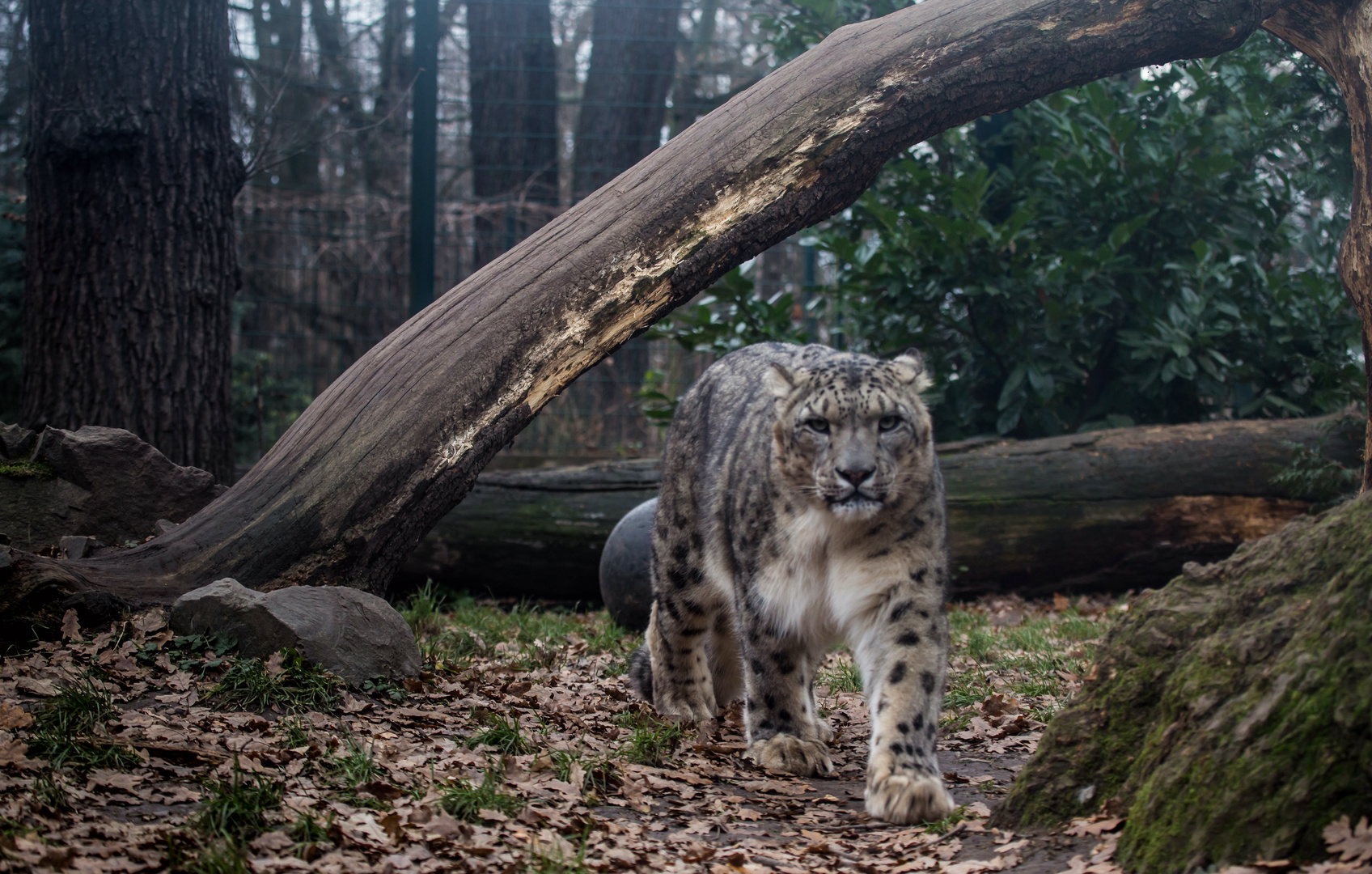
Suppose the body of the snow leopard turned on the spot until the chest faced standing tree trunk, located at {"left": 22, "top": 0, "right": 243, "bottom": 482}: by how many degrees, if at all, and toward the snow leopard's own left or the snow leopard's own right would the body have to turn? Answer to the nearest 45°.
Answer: approximately 180°

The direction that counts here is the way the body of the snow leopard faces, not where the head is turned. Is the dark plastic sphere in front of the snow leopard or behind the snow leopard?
behind

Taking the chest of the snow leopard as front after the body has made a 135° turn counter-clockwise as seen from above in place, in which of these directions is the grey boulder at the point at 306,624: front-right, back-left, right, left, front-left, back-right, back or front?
left

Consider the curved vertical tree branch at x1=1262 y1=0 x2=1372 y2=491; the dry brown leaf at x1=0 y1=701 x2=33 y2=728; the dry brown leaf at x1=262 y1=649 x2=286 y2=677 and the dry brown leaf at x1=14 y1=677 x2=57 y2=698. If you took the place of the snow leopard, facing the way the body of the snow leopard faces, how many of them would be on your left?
1

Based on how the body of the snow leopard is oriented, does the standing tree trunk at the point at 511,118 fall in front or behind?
behind

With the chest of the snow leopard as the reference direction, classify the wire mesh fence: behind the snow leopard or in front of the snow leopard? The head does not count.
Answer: behind

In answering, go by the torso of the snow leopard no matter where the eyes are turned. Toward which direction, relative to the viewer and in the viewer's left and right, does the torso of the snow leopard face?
facing the viewer and to the right of the viewer

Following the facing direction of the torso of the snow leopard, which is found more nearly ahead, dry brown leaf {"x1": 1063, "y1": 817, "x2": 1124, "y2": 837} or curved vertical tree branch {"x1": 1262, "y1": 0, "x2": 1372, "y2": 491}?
the dry brown leaf

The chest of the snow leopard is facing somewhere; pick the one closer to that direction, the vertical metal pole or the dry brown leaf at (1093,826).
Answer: the dry brown leaf

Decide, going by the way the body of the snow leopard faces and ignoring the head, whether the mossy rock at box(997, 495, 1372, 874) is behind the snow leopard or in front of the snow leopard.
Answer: in front
